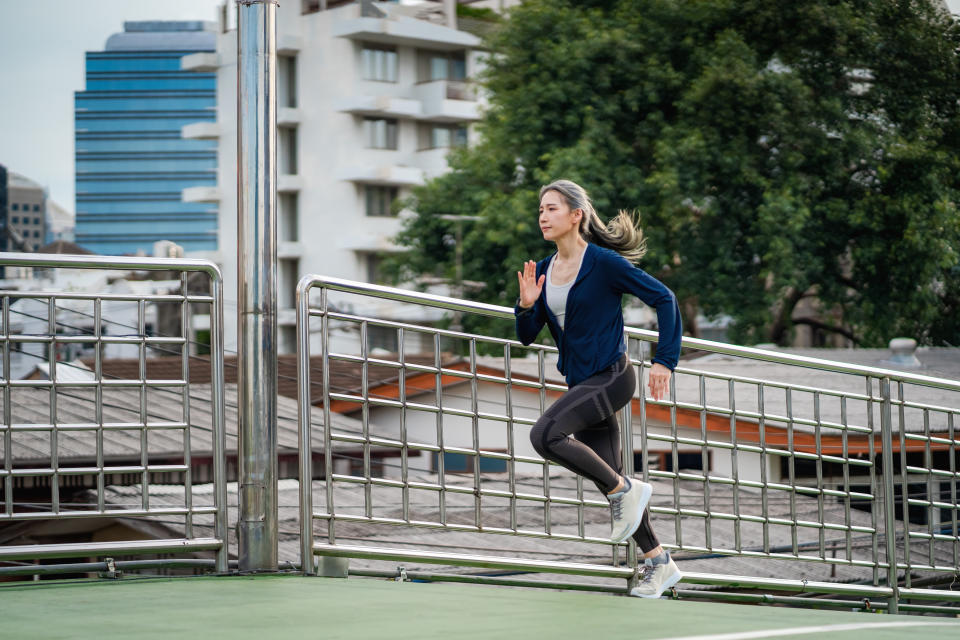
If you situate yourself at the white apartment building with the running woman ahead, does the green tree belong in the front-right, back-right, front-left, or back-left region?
front-left

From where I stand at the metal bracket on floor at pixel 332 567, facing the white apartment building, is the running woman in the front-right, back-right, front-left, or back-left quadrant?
back-right

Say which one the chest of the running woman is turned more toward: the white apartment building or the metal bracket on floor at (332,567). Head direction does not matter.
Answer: the metal bracket on floor

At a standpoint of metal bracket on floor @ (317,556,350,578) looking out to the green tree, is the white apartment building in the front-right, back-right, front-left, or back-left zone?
front-left

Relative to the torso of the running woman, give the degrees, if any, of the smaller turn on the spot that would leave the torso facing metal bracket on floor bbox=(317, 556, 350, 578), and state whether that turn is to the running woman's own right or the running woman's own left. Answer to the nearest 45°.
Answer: approximately 45° to the running woman's own right

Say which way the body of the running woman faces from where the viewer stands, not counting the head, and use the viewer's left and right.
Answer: facing the viewer and to the left of the viewer

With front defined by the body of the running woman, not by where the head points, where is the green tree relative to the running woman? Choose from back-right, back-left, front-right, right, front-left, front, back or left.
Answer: back-right

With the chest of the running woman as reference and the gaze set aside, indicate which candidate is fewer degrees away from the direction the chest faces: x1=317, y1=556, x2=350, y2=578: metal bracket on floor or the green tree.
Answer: the metal bracket on floor

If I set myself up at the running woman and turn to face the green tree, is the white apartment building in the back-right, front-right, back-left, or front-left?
front-left

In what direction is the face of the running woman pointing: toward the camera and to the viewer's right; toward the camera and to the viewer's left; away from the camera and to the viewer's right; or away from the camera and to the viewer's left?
toward the camera and to the viewer's left

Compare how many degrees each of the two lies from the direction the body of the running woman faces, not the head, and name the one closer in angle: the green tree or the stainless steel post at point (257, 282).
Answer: the stainless steel post

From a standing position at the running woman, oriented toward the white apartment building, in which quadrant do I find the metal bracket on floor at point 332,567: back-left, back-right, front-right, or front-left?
front-left
